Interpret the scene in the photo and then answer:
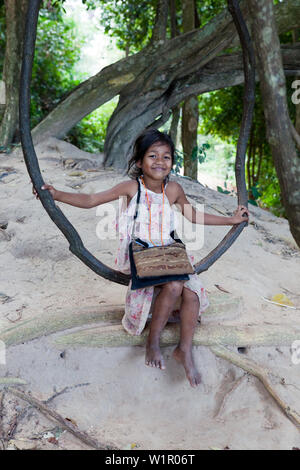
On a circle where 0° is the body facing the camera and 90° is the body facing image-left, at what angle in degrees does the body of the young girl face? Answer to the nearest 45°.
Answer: approximately 0°

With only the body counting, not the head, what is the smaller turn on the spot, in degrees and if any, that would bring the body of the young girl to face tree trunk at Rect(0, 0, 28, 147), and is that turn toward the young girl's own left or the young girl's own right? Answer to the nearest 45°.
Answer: approximately 135° to the young girl's own right

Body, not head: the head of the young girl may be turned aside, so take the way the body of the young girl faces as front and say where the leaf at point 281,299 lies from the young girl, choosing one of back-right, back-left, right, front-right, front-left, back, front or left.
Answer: back-left

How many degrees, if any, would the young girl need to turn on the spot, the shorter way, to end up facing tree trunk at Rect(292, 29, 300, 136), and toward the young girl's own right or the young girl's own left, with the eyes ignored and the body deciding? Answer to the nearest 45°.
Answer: approximately 135° to the young girl's own left
